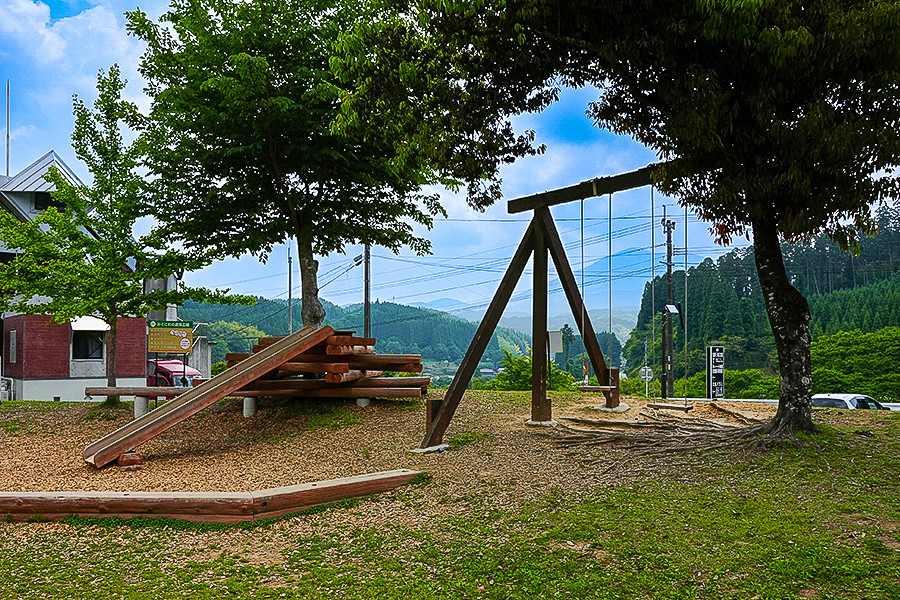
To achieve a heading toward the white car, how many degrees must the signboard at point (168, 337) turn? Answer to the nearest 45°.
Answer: approximately 90° to its left

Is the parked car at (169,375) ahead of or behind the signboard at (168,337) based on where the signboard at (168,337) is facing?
behind

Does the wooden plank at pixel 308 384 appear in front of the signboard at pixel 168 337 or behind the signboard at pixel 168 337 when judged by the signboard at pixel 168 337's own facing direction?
in front

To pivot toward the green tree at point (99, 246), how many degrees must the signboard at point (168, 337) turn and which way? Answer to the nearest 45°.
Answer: approximately 45° to its right

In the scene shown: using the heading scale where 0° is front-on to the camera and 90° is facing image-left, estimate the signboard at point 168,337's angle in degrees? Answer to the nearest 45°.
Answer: approximately 0°

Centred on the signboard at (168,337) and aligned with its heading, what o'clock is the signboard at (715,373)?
the signboard at (715,373) is roughly at 10 o'clock from the signboard at (168,337).

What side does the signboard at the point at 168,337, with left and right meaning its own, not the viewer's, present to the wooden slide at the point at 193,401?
front

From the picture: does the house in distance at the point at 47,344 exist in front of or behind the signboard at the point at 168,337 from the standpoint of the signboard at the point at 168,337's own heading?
behind
